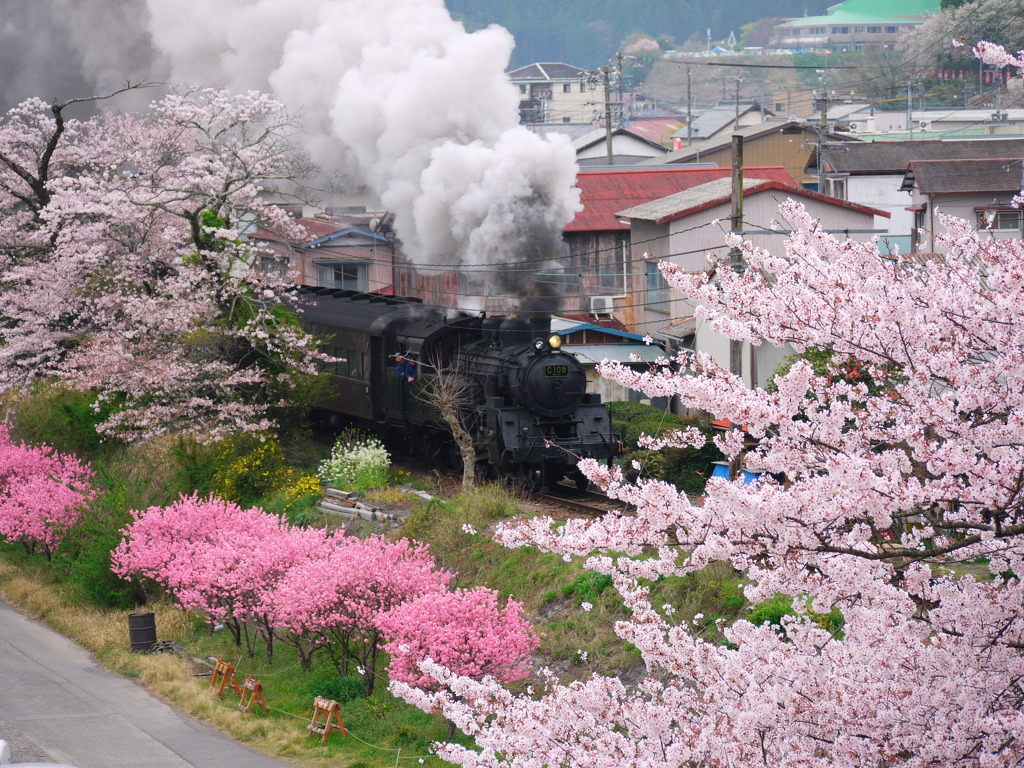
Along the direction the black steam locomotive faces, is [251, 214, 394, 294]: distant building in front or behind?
behind

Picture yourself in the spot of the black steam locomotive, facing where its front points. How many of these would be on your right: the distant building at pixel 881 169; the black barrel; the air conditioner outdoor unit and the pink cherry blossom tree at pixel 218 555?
2

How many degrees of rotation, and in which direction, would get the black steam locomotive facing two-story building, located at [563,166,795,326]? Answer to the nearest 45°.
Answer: approximately 135° to its left

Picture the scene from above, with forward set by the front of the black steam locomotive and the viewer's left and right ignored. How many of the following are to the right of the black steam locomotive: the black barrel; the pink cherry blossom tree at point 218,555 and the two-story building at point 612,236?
2

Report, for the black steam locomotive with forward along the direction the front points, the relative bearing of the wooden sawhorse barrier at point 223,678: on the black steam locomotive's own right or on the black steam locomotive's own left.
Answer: on the black steam locomotive's own right

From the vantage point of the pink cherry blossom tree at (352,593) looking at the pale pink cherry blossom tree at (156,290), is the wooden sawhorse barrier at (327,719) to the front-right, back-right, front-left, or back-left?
back-left

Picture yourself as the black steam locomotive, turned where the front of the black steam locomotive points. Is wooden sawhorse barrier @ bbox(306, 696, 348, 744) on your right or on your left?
on your right

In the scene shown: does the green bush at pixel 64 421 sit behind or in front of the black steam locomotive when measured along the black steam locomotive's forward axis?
behind

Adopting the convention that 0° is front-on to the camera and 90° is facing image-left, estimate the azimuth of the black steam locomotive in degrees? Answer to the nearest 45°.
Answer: approximately 315°

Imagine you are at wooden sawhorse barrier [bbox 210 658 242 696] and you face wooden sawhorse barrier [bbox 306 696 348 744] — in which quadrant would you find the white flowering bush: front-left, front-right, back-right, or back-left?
back-left

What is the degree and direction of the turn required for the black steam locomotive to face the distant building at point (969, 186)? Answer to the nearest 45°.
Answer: approximately 90° to its left
